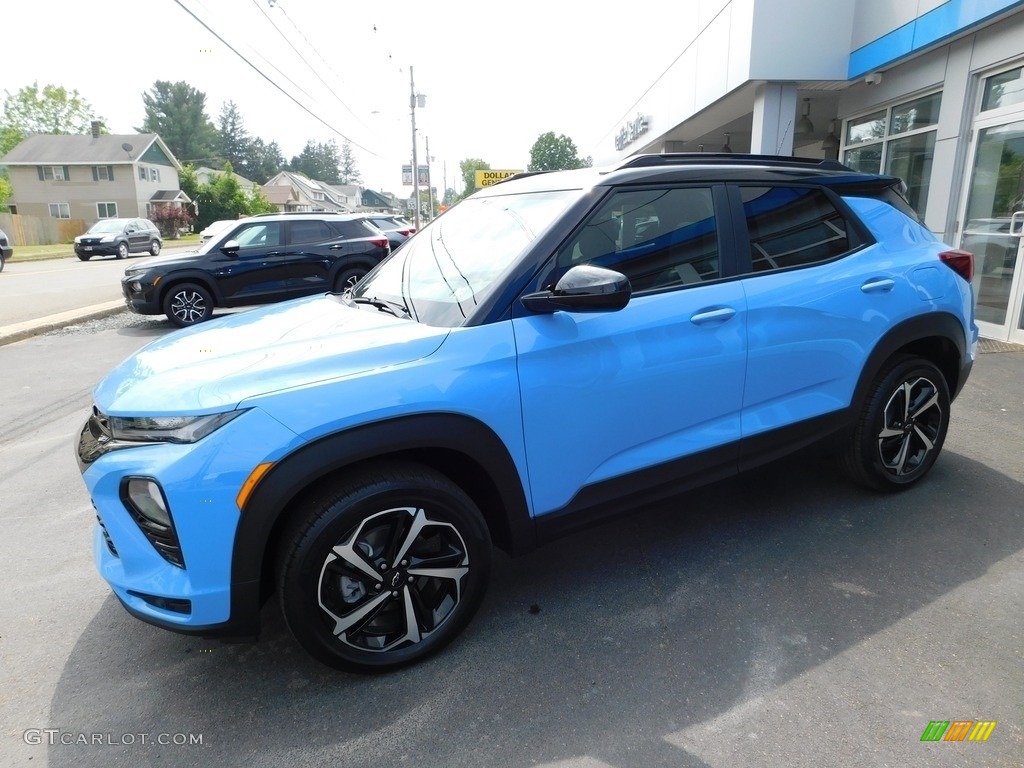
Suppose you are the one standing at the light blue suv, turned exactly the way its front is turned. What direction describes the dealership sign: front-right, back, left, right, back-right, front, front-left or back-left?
back-right

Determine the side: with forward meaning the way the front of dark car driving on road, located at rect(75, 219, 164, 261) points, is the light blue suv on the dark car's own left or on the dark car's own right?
on the dark car's own left

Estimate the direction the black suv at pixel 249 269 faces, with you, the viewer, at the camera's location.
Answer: facing to the left of the viewer

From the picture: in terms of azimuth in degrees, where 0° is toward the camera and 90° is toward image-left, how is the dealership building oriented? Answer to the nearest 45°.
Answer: approximately 45°

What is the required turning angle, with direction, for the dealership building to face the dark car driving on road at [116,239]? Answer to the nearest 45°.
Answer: approximately 45° to its right

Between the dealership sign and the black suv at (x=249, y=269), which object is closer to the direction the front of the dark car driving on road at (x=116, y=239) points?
the black suv

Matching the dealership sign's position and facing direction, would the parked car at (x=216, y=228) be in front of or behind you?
in front

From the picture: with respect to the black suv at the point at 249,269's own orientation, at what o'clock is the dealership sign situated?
The dealership sign is roughly at 5 o'clock from the black suv.

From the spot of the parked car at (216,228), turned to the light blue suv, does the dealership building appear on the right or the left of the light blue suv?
left

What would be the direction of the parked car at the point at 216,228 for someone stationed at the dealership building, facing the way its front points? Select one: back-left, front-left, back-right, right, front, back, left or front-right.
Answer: front-right

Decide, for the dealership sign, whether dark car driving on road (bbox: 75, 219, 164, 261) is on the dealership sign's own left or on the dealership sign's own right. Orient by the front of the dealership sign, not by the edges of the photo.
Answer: on the dealership sign's own right

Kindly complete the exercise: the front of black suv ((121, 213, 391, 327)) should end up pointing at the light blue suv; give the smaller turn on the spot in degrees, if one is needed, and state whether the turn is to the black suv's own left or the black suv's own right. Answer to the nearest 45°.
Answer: approximately 90° to the black suv's own left

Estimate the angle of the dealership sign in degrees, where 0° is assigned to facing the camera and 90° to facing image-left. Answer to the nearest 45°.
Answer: approximately 45°
